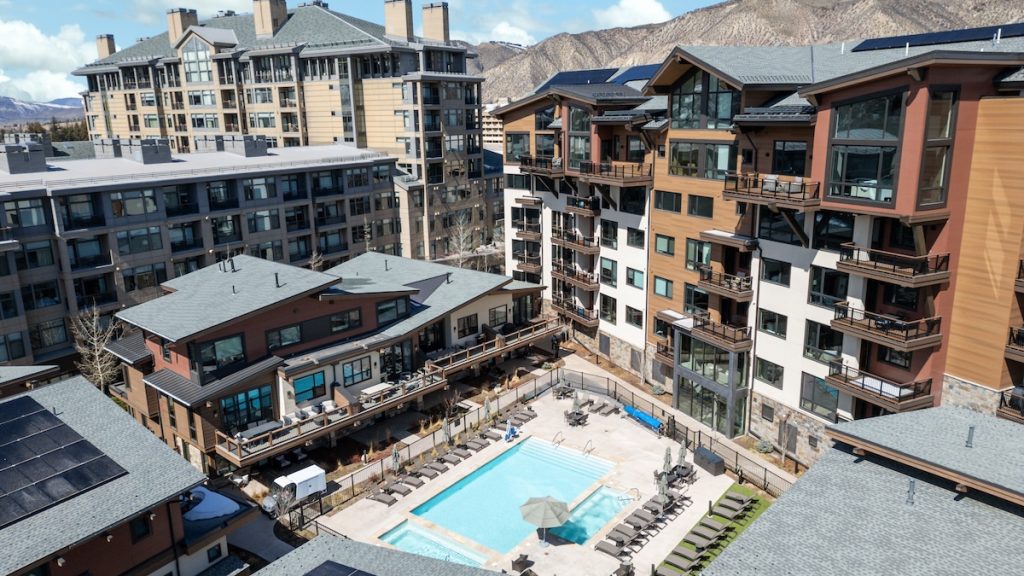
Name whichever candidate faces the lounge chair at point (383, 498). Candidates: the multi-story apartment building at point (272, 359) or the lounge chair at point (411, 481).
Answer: the multi-story apartment building

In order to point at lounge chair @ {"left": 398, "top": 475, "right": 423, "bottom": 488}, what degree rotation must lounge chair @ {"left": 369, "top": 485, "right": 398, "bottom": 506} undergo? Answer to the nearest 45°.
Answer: approximately 90° to its left

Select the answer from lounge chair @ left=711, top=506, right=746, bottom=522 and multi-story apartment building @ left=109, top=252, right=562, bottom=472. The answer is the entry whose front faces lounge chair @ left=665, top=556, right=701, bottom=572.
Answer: the multi-story apartment building

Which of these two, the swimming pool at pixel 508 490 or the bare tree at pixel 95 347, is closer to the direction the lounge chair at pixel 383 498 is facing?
the swimming pool

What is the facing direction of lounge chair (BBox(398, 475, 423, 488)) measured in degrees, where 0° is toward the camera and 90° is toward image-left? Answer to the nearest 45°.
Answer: approximately 315°

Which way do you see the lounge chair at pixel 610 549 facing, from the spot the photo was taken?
facing away from the viewer and to the left of the viewer

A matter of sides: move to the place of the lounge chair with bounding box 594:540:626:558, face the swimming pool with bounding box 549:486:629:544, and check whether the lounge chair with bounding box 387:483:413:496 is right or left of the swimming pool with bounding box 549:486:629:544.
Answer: left

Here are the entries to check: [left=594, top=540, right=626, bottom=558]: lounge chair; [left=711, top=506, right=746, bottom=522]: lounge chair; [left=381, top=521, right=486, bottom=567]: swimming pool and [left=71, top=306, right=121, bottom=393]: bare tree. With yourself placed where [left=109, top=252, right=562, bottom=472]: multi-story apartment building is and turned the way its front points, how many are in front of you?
3

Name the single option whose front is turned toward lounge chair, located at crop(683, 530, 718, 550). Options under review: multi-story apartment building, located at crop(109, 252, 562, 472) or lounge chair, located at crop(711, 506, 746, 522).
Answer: the multi-story apartment building

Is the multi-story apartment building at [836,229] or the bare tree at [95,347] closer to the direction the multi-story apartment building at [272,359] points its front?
the multi-story apartment building

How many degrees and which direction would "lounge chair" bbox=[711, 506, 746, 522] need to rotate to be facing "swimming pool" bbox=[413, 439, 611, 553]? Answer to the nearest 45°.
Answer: approximately 45° to its left

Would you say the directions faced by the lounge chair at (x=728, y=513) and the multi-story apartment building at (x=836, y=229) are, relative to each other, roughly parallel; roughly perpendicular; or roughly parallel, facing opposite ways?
roughly perpendicular

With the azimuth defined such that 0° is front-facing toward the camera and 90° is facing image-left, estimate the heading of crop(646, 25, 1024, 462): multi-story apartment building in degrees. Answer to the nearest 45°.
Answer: approximately 45°

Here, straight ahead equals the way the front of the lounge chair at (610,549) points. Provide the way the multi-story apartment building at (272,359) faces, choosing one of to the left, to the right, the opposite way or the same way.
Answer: the opposite way

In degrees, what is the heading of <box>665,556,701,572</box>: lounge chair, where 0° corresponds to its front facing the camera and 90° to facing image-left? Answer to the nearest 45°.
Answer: approximately 135°
